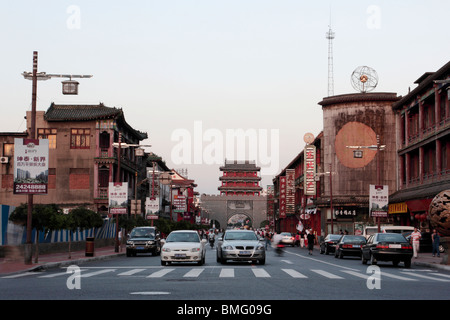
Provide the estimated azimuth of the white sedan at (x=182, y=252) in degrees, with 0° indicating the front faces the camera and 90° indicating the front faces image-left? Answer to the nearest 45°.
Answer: approximately 0°

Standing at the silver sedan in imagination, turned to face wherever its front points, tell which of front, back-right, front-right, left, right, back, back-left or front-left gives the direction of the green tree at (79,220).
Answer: back-right

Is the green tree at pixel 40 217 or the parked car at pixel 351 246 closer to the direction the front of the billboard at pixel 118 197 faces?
the green tree

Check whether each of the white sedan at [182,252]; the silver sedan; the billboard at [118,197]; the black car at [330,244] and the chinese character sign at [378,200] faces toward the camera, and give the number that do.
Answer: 4

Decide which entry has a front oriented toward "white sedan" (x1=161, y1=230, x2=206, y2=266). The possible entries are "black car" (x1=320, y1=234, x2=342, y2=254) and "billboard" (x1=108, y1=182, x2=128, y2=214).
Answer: the billboard

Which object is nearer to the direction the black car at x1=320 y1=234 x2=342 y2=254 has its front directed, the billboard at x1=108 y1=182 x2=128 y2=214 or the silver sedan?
the billboard

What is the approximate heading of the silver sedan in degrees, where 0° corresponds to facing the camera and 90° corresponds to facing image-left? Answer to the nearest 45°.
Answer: approximately 0°

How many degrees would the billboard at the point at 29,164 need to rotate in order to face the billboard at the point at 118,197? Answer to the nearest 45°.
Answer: approximately 180°

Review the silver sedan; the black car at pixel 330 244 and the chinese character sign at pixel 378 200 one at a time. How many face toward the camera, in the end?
2

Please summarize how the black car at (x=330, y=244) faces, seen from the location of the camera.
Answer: facing away from the viewer and to the left of the viewer

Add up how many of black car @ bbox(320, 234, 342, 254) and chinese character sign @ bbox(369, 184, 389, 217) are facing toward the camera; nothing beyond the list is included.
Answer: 1
